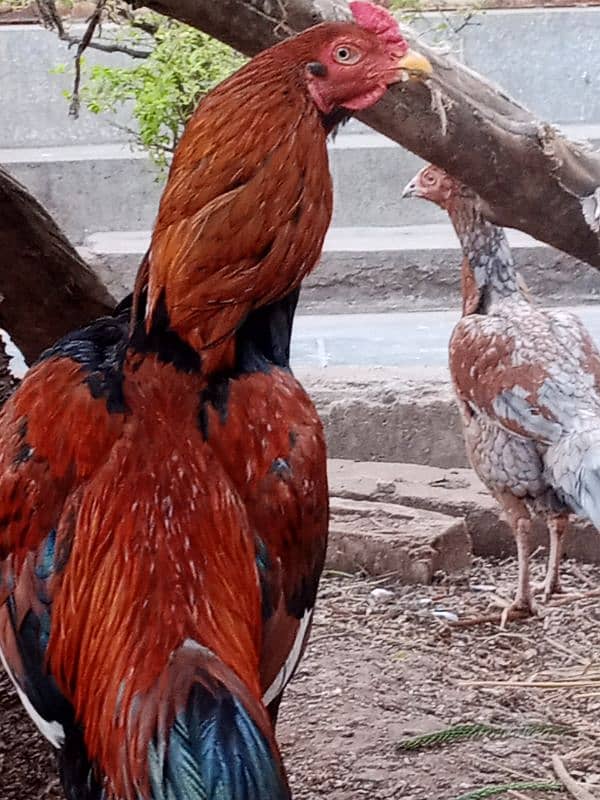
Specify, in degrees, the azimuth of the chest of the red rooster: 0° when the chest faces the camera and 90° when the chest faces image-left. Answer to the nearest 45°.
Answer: approximately 180°

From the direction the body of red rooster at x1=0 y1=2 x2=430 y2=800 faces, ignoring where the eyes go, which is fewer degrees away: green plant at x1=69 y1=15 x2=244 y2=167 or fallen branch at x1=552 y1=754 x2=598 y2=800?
the green plant

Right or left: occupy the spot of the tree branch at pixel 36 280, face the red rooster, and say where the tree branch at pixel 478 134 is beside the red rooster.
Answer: left

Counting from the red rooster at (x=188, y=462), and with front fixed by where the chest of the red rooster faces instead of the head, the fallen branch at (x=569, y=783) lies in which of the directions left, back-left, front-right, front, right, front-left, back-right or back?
front-right

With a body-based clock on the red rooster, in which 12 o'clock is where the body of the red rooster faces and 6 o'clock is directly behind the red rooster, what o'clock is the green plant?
The green plant is roughly at 12 o'clock from the red rooster.

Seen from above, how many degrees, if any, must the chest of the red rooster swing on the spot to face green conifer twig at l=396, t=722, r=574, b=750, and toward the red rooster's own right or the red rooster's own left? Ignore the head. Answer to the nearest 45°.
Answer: approximately 45° to the red rooster's own right

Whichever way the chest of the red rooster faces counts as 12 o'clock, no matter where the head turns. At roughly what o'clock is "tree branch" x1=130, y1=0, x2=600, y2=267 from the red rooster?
The tree branch is roughly at 1 o'clock from the red rooster.
